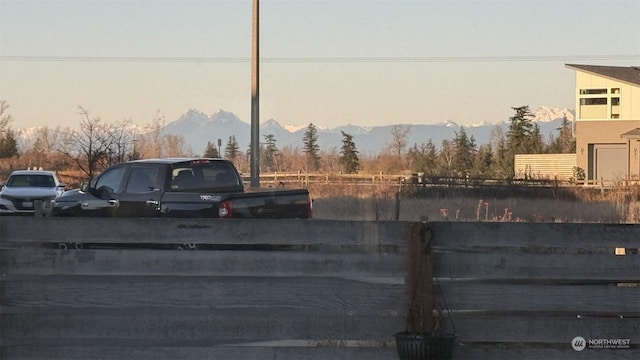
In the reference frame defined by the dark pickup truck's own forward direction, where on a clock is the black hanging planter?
The black hanging planter is roughly at 7 o'clock from the dark pickup truck.

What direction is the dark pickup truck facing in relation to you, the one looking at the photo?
facing away from the viewer and to the left of the viewer

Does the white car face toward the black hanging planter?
yes

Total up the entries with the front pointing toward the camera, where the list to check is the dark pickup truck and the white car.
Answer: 1

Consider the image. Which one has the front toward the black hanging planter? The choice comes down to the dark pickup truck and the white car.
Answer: the white car

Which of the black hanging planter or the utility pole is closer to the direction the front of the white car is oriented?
the black hanging planter

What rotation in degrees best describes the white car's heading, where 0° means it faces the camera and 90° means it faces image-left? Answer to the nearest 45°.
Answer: approximately 0°

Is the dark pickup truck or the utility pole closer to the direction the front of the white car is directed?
the dark pickup truck

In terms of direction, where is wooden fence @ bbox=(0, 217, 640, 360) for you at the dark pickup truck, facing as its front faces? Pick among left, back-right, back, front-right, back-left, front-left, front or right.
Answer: back-left

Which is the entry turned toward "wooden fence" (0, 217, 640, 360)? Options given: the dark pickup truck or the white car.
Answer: the white car

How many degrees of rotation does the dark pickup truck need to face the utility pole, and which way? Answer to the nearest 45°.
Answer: approximately 45° to its right

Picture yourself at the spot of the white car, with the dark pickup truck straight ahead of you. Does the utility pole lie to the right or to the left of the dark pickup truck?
left

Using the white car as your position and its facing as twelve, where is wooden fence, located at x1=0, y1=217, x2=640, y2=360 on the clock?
The wooden fence is roughly at 12 o'clock from the white car.
